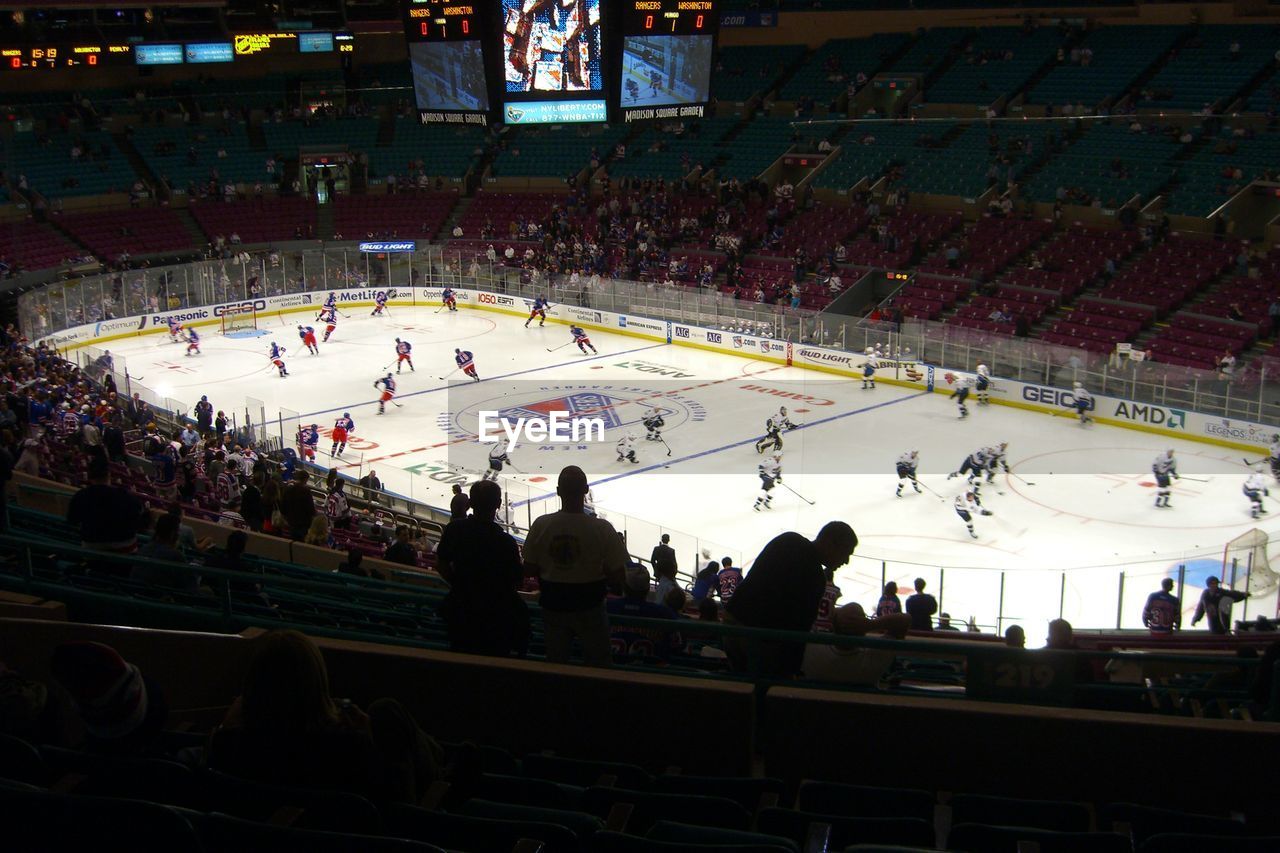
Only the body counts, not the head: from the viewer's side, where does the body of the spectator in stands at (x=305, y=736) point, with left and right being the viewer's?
facing away from the viewer

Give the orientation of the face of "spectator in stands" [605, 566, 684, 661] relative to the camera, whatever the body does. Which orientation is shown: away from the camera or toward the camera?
away from the camera

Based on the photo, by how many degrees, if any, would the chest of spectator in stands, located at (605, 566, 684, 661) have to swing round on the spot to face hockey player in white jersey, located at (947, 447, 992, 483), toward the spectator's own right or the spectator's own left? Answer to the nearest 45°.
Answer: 0° — they already face them

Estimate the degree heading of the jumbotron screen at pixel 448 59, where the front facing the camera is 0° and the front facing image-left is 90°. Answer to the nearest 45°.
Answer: approximately 45°

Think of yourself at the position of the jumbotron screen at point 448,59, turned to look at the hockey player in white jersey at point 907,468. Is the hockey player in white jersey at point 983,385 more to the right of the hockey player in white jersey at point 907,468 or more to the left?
left

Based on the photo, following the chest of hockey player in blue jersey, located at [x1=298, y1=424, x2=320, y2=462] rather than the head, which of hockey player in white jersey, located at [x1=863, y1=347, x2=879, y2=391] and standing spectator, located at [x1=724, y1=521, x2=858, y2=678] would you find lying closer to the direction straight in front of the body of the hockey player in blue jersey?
the hockey player in white jersey

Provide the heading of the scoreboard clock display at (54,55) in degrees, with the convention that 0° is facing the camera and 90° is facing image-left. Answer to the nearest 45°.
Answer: approximately 0°

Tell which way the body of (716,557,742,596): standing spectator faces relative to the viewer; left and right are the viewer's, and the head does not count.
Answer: facing away from the viewer

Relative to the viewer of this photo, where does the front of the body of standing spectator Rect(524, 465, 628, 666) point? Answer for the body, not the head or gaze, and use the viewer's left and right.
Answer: facing away from the viewer

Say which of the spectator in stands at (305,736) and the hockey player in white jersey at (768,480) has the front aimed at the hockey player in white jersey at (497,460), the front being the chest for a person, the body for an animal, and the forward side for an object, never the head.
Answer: the spectator in stands

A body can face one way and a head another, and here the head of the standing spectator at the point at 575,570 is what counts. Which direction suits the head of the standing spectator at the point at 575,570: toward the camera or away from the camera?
away from the camera

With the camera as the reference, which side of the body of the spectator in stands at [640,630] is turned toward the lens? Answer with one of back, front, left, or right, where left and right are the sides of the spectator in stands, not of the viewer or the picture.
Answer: back

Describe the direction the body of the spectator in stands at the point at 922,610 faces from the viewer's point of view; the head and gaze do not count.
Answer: away from the camera

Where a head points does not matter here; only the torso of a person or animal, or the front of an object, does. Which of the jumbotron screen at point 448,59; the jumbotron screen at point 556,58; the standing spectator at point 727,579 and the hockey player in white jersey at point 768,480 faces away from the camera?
the standing spectator

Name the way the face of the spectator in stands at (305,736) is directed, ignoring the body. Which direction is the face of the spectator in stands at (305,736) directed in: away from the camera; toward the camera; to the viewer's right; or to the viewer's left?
away from the camera

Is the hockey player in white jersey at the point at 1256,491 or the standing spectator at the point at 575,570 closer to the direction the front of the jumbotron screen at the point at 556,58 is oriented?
the standing spectator
